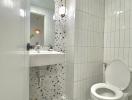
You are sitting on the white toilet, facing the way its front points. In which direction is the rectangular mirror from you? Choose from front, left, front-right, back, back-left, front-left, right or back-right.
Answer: front-right

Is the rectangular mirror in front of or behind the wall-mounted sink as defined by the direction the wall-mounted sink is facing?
behind

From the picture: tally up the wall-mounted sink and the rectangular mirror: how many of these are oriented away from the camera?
0

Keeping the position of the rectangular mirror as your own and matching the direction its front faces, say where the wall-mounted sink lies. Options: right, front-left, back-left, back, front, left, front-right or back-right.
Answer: front-right

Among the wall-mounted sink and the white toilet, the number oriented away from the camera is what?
0

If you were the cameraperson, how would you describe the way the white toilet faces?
facing the viewer and to the left of the viewer

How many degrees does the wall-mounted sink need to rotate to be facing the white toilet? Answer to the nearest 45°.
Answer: approximately 45° to its left

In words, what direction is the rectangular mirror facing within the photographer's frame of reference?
facing the viewer and to the right of the viewer
